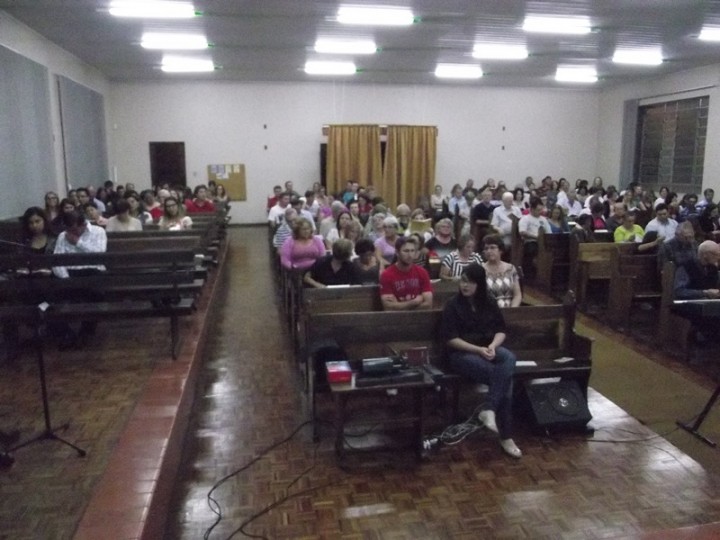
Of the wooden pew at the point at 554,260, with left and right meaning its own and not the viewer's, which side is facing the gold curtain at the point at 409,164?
back

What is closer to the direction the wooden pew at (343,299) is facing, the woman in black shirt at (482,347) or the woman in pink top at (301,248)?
the woman in black shirt

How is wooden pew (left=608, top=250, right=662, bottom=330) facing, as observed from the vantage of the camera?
facing the viewer and to the right of the viewer

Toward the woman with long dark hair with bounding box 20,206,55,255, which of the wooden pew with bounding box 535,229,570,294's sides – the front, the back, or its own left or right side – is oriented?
right

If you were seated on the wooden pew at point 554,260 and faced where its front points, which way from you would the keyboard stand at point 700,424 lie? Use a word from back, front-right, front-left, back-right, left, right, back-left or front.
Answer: front-right

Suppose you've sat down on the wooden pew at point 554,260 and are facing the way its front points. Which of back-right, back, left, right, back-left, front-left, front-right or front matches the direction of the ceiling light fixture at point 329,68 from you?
back

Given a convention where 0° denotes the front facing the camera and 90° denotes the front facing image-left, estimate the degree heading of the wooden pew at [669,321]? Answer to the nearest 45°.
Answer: approximately 315°

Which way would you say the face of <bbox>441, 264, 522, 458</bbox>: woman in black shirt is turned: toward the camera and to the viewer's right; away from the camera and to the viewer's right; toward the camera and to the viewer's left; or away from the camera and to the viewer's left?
toward the camera and to the viewer's left

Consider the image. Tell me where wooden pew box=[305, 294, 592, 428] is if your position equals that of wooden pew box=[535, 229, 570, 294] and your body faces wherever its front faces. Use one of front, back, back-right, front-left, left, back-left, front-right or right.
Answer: front-right

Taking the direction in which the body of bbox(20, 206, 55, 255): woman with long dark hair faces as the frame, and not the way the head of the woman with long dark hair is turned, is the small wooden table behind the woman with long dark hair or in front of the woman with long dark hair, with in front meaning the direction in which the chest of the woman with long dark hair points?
in front

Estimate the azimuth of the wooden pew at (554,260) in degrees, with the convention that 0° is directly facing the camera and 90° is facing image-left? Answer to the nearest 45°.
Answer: approximately 315°

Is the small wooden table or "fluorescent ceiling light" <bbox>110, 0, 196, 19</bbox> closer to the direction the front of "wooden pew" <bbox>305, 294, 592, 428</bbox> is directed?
the small wooden table

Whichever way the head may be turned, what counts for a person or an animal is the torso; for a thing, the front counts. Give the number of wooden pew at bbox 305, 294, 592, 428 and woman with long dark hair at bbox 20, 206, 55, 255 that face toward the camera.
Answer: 2

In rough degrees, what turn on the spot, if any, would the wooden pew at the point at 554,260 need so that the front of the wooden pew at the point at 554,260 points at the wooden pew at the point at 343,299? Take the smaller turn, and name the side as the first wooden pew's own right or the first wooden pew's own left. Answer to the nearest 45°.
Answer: approximately 45° to the first wooden pew's own right

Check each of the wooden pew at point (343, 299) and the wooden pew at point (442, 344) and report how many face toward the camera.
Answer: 2
